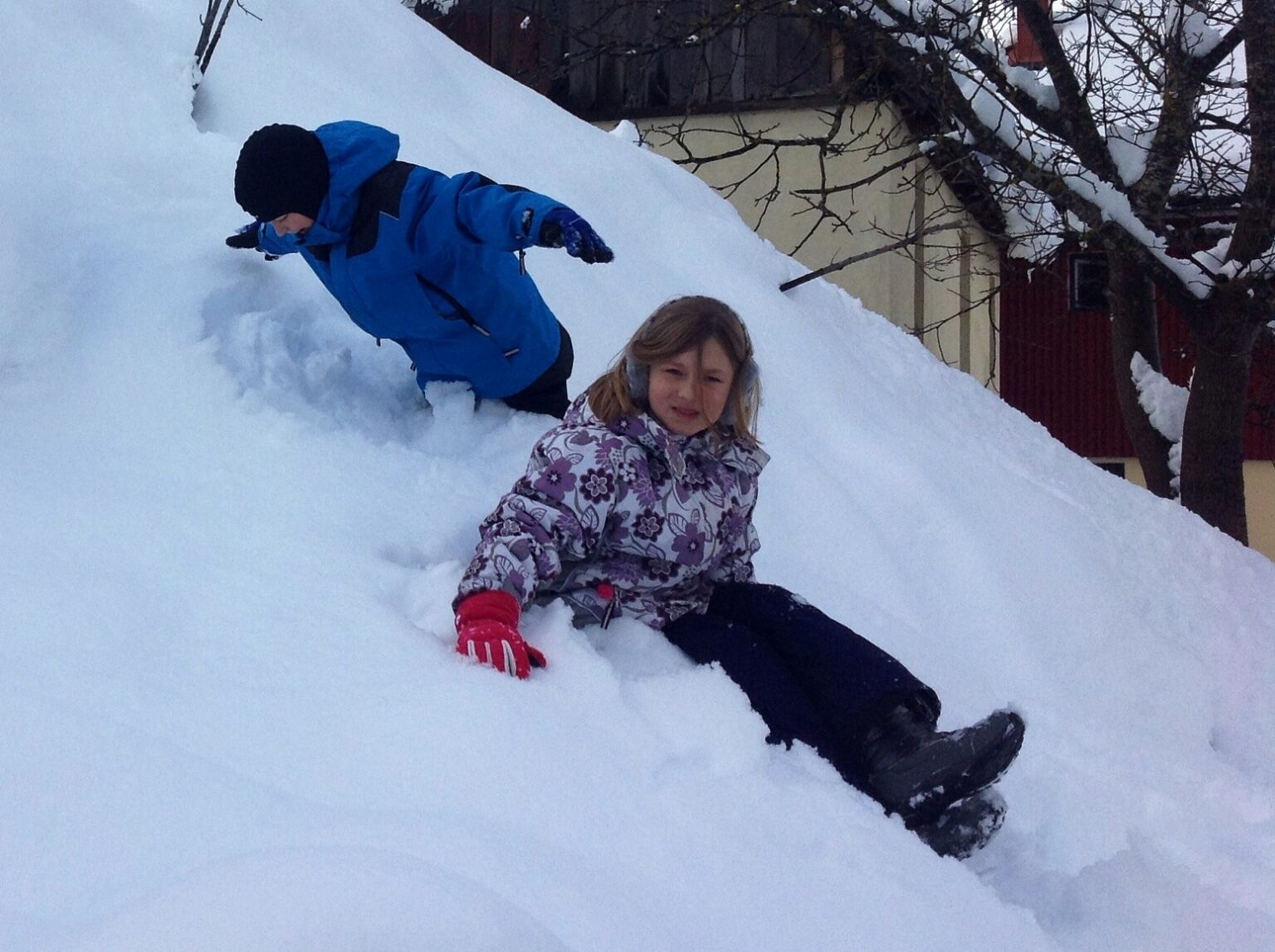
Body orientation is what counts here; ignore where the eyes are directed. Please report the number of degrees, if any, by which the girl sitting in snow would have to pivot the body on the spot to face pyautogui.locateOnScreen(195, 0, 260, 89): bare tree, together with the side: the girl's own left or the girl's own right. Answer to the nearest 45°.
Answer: approximately 180°

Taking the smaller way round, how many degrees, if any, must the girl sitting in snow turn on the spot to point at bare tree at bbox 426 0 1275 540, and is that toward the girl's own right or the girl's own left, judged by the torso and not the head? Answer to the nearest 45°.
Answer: approximately 135° to the girl's own left

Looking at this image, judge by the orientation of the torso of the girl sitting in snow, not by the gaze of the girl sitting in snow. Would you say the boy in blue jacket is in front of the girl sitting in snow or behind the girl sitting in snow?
behind

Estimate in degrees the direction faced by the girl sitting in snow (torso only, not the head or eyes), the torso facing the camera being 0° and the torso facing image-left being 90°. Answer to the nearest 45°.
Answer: approximately 315°
